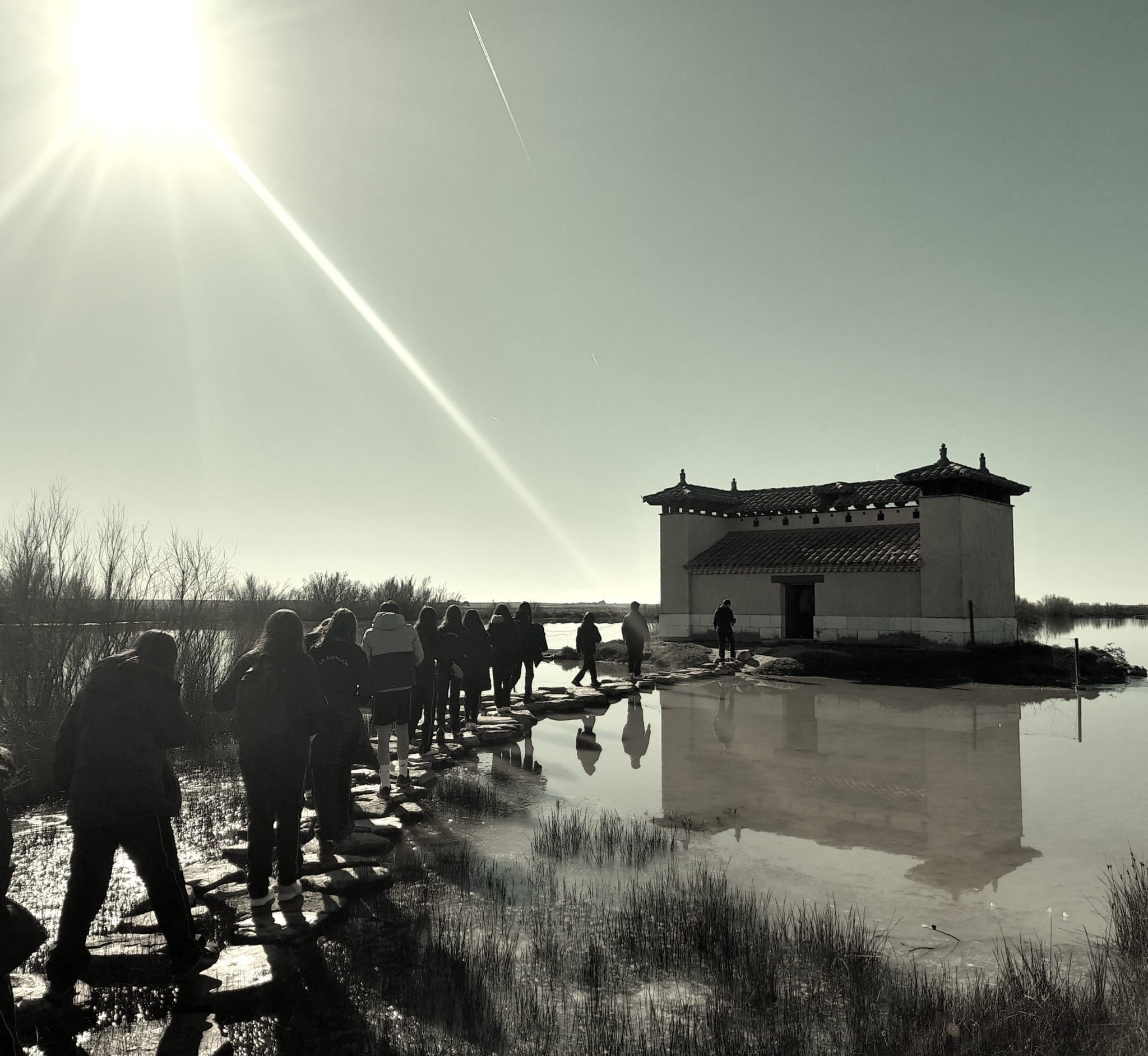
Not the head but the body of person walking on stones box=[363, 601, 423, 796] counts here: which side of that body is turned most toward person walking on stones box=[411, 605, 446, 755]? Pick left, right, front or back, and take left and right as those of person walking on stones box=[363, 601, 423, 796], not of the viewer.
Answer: front

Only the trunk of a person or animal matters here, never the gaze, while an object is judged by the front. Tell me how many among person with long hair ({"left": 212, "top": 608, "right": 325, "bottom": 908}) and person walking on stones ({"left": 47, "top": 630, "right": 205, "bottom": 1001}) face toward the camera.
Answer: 0

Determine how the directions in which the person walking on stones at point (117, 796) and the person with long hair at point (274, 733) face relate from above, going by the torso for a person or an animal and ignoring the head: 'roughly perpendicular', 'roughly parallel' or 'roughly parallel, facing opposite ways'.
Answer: roughly parallel

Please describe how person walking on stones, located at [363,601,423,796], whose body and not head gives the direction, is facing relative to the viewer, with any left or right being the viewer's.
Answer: facing away from the viewer

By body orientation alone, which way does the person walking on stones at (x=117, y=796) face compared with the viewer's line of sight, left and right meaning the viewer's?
facing away from the viewer and to the right of the viewer

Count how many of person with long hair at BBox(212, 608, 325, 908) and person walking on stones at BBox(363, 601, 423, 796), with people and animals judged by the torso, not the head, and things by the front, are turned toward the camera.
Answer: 0

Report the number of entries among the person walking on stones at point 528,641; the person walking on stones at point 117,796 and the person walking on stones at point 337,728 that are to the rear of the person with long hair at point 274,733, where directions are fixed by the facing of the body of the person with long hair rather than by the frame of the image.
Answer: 1

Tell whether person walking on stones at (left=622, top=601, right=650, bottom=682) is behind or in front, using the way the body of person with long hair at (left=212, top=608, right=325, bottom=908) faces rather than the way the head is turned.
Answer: in front

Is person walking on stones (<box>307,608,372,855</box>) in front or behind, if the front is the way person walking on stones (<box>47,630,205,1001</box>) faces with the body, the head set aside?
in front

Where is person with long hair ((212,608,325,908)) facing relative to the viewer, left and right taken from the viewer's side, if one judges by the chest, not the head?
facing away from the viewer and to the right of the viewer

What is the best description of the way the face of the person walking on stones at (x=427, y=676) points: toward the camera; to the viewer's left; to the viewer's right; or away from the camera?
away from the camera

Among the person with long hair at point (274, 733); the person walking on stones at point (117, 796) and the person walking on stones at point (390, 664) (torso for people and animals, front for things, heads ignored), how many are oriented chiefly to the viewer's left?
0

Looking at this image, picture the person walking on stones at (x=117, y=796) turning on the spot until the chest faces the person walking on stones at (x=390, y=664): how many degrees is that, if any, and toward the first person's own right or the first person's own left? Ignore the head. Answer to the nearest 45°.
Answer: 0° — they already face them

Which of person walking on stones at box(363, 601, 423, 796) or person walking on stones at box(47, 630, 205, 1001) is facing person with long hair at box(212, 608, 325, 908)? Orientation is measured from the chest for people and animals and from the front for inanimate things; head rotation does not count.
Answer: person walking on stones at box(47, 630, 205, 1001)

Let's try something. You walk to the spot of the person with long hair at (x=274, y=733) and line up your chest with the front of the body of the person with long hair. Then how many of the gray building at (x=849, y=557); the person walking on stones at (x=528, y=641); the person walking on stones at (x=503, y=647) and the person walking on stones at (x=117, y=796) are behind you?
1
